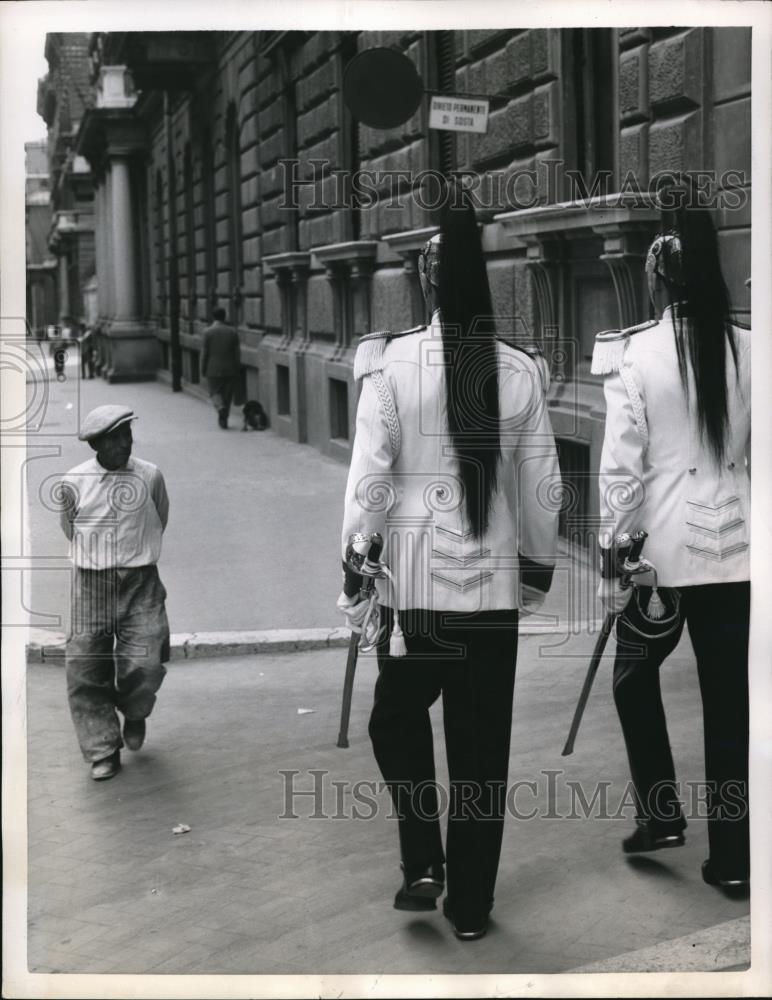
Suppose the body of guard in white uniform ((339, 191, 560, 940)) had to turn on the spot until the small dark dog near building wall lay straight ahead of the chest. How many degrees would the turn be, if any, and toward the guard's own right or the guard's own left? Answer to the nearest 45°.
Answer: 0° — they already face it

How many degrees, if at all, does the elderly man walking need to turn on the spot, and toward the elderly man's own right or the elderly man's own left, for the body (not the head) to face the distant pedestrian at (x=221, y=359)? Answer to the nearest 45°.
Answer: approximately 180°

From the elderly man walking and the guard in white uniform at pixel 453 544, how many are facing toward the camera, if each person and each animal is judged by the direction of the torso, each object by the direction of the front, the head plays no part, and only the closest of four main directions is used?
1

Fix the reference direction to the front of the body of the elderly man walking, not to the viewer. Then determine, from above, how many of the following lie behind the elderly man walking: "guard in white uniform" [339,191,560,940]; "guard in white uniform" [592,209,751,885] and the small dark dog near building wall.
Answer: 1

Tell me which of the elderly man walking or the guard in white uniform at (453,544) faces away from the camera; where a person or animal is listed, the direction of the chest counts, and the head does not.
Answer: the guard in white uniform

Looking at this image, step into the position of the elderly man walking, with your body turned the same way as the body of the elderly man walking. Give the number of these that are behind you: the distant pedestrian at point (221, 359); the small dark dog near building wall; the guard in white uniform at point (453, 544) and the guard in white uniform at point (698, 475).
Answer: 2

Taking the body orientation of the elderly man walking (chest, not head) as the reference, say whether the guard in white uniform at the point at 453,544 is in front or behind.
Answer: in front

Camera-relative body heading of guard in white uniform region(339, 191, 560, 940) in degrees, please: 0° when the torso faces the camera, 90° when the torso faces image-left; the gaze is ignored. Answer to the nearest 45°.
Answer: approximately 180°

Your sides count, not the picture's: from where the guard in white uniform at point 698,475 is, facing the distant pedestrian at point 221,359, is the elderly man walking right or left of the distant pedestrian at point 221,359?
left
